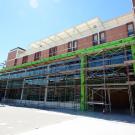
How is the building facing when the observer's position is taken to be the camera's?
facing the viewer and to the left of the viewer
